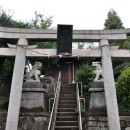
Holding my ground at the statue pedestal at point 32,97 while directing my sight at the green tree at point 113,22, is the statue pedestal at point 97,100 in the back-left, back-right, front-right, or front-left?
front-right

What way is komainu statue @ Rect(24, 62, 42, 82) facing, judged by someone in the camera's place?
facing to the right of the viewer

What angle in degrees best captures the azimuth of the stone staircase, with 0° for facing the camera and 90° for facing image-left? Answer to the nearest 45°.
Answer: approximately 0°

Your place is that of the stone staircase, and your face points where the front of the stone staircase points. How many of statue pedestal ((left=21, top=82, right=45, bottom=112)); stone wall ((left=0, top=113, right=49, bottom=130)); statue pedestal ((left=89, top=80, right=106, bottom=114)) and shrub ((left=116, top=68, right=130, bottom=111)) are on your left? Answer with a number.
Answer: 2

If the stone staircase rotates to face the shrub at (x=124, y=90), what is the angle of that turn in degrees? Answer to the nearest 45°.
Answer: approximately 90° to its left

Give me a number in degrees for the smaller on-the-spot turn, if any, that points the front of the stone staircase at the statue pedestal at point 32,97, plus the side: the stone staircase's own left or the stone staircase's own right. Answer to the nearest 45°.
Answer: approximately 90° to the stone staircase's own right

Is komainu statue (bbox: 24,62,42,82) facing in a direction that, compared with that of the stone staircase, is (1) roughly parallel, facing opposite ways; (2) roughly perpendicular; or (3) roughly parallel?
roughly perpendicular

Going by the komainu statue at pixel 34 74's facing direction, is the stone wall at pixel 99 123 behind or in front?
in front

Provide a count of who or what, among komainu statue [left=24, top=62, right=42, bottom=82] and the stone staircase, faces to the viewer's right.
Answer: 1
